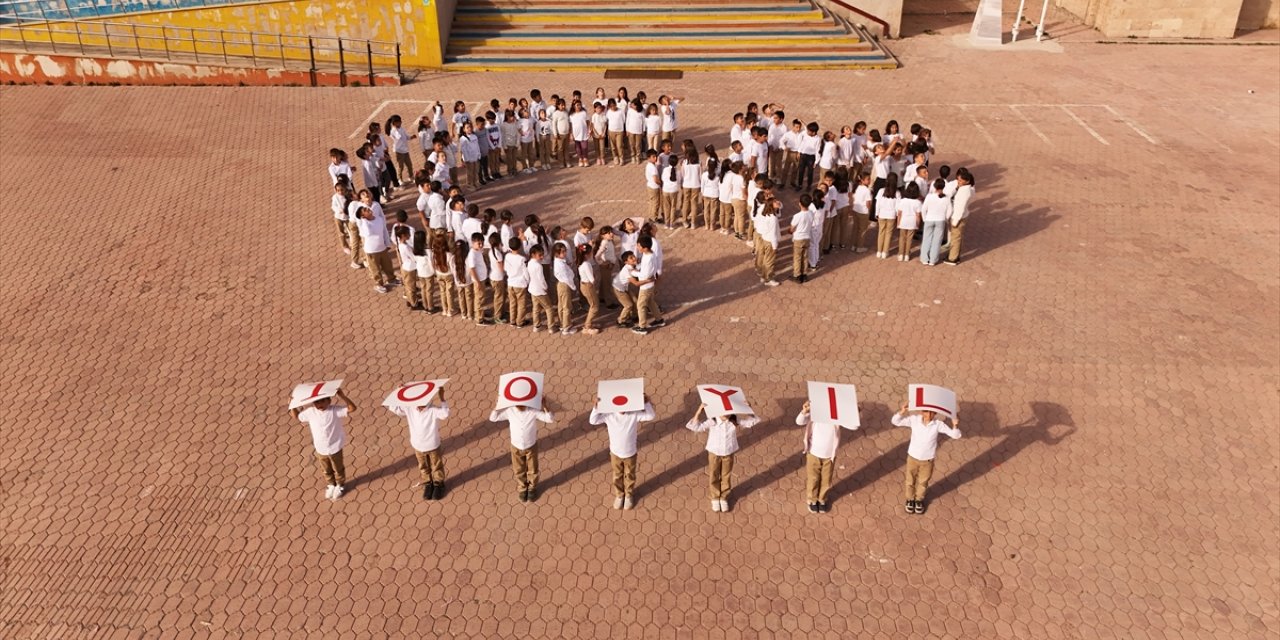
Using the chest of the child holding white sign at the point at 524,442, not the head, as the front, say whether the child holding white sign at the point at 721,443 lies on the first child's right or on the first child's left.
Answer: on the first child's left

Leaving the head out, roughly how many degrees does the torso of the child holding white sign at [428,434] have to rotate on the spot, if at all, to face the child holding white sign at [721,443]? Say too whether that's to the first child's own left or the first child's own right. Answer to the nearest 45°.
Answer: approximately 90° to the first child's own left

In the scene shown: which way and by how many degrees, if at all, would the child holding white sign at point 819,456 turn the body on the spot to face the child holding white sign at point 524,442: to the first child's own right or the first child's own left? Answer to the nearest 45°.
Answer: approximately 90° to the first child's own right

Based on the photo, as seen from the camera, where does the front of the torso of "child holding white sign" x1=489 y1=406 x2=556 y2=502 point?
toward the camera

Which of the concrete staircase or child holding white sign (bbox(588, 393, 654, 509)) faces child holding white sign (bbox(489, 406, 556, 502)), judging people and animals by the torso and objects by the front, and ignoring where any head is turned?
the concrete staircase

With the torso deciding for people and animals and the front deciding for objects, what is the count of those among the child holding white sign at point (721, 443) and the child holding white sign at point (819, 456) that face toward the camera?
2

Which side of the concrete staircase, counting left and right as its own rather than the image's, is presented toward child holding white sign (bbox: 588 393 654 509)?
front

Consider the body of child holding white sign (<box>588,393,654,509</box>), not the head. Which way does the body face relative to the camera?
toward the camera

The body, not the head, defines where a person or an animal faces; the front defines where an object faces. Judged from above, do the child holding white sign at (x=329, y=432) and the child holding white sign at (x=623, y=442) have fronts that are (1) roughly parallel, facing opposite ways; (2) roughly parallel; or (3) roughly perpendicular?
roughly parallel

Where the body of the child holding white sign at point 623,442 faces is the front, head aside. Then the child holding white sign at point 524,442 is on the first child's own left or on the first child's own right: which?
on the first child's own right

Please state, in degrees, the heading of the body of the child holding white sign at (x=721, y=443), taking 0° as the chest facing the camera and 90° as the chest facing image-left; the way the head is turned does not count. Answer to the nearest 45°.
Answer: approximately 0°

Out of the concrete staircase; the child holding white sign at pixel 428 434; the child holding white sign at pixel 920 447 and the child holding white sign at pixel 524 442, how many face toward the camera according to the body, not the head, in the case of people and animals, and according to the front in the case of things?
4

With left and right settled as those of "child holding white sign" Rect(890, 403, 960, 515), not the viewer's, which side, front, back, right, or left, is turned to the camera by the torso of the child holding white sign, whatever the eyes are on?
front

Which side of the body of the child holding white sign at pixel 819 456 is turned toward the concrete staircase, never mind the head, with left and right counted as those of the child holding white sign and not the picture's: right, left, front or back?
back

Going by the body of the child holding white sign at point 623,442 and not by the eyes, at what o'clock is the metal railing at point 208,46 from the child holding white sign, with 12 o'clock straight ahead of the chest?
The metal railing is roughly at 5 o'clock from the child holding white sign.

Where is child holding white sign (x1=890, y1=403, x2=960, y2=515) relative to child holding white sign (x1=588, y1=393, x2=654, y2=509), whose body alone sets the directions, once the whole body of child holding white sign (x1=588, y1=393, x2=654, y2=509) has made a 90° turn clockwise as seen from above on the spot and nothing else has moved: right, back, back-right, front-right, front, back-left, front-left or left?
back

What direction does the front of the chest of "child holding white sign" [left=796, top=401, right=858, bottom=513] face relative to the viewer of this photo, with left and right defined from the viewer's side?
facing the viewer

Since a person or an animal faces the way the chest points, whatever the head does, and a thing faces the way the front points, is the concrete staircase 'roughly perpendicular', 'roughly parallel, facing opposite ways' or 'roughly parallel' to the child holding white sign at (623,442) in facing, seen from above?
roughly parallel
